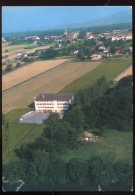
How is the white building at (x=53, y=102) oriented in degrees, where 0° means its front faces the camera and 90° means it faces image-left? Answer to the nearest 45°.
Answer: approximately 0°
